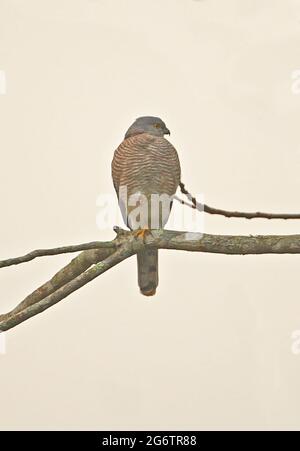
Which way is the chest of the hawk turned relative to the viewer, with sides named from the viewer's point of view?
facing the viewer
